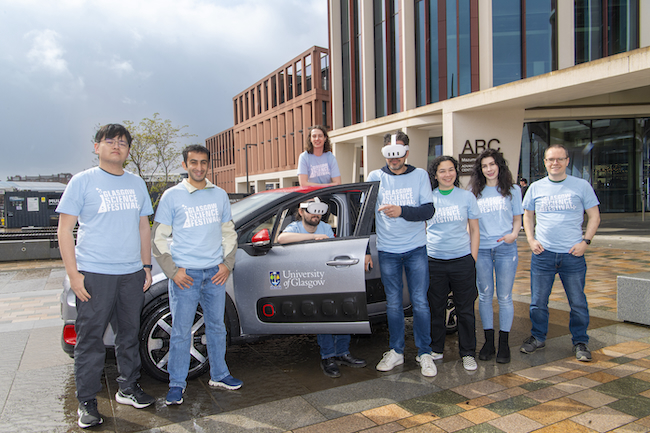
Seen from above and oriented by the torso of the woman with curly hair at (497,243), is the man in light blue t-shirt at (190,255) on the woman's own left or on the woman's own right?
on the woman's own right

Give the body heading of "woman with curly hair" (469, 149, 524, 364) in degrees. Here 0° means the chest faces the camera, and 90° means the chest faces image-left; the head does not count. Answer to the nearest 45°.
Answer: approximately 0°

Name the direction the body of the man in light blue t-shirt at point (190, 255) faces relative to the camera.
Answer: toward the camera

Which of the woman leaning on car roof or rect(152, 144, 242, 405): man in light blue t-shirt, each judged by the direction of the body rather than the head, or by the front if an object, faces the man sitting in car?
the woman leaning on car roof

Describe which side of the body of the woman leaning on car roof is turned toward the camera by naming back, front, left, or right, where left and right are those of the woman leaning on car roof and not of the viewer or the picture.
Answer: front

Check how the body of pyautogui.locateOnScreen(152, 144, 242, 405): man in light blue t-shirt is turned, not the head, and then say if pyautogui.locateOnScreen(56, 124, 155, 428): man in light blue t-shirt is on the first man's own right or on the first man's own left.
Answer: on the first man's own right

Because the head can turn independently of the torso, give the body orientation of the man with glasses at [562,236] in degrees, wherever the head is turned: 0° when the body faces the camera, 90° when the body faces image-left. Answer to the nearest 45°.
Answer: approximately 0°

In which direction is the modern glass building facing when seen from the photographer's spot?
facing the viewer and to the left of the viewer

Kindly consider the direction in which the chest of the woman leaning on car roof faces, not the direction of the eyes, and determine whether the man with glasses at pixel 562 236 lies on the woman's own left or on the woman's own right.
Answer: on the woman's own left

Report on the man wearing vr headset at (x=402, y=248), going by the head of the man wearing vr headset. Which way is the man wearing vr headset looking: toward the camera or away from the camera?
toward the camera

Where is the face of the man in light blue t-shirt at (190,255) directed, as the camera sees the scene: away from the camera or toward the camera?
toward the camera

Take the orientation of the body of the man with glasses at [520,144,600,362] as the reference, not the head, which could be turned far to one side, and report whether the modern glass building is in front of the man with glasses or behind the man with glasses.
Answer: behind

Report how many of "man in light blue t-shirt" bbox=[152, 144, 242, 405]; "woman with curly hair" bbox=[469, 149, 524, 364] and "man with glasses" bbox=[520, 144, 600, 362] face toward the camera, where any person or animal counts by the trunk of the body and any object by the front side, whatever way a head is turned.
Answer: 3

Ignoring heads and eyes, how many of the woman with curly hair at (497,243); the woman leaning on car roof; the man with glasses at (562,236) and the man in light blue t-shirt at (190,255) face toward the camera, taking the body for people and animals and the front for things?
4

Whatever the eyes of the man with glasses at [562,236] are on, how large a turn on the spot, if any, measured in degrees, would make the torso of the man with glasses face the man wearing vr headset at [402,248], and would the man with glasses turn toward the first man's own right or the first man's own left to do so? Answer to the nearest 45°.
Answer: approximately 45° to the first man's own right

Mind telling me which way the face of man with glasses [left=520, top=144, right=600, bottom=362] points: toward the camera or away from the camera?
toward the camera
